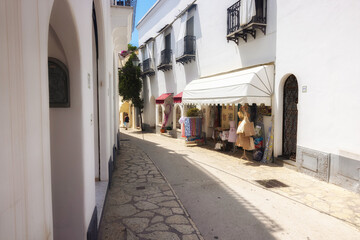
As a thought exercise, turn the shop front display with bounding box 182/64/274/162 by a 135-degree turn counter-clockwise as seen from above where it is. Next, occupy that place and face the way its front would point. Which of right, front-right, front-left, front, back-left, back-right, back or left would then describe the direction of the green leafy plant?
back-left

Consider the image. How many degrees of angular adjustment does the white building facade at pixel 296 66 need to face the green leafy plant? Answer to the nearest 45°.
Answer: approximately 90° to its right

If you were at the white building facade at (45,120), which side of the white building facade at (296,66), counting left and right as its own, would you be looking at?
front

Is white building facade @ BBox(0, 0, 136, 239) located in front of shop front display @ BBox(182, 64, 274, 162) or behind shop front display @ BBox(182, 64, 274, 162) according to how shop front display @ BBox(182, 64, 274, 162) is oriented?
in front

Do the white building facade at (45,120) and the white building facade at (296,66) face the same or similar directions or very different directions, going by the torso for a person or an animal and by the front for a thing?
very different directions

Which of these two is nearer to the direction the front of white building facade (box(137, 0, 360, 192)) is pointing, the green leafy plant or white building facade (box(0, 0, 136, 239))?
the white building facade

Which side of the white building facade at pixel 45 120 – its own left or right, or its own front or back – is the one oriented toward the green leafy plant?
left

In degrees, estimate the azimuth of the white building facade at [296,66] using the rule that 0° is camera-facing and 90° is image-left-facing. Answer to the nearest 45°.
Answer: approximately 45°

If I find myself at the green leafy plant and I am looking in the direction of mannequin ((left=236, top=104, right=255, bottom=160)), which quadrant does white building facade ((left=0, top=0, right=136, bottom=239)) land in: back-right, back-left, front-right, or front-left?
front-right

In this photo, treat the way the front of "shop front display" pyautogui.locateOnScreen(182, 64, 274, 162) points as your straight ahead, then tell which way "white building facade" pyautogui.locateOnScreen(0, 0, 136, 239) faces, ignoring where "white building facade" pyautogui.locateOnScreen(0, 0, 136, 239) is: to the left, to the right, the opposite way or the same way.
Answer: the opposite way

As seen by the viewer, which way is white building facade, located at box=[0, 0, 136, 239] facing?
to the viewer's right

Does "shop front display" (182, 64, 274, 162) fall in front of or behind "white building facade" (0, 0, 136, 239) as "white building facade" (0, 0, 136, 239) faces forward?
in front

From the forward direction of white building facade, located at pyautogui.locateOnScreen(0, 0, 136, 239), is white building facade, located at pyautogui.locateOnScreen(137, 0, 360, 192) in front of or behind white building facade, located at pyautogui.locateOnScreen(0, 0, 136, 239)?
in front
